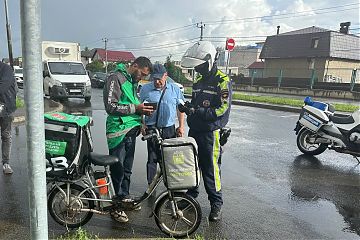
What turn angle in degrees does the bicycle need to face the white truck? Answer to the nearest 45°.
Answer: approximately 90° to its left

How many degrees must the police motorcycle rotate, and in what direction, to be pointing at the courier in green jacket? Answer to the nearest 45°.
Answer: approximately 135° to its right

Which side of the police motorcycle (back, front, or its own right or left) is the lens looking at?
right

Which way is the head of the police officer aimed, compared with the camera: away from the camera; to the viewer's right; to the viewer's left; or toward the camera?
to the viewer's left

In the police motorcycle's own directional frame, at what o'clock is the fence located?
The fence is roughly at 9 o'clock from the police motorcycle.

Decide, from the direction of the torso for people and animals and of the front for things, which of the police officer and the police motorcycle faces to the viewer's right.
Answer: the police motorcycle

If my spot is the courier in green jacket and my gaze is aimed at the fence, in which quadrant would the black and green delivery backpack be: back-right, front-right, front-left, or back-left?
back-left

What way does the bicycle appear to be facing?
to the viewer's right

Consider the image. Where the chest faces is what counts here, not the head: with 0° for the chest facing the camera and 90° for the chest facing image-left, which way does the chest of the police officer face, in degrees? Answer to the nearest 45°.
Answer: approximately 45°

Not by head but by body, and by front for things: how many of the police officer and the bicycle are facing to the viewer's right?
1

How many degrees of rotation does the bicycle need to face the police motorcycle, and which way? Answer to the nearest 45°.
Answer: approximately 45° to its left

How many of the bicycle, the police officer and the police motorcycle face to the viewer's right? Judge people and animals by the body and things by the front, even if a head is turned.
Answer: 2
